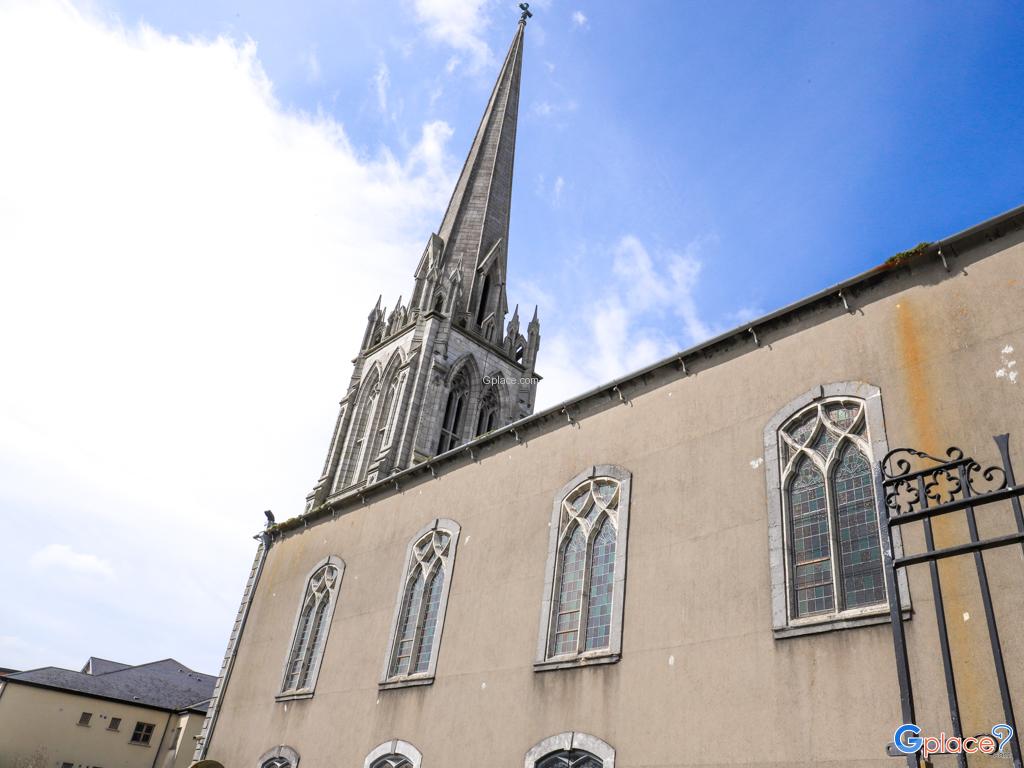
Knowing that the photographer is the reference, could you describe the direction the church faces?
facing away from the viewer and to the left of the viewer

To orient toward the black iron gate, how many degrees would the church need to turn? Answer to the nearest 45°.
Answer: approximately 135° to its left

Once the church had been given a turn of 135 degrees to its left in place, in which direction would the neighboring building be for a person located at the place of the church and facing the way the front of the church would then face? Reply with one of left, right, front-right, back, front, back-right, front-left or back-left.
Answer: back-right
